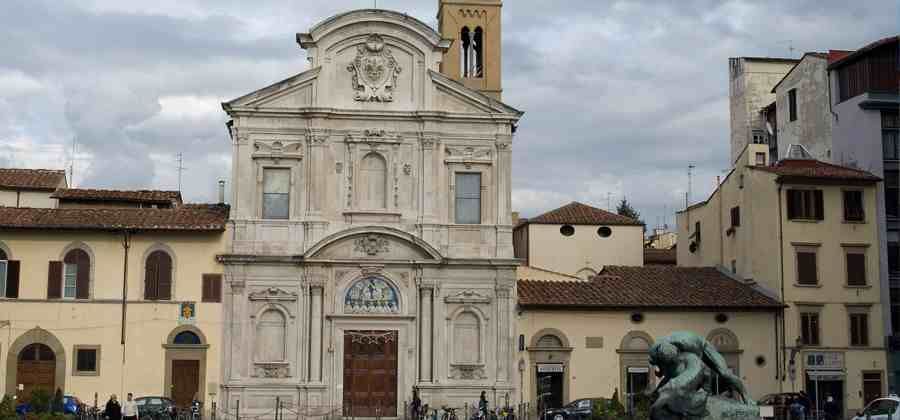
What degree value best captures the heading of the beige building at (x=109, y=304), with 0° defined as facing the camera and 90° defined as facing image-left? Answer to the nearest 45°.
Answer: approximately 0°

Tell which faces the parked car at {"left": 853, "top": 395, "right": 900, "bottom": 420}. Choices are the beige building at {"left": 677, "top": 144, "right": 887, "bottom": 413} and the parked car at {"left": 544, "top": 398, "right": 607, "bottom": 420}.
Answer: the beige building

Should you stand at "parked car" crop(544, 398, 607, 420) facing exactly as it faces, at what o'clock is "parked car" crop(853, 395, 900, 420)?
"parked car" crop(853, 395, 900, 420) is roughly at 7 o'clock from "parked car" crop(544, 398, 607, 420).

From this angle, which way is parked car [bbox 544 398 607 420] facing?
to the viewer's left

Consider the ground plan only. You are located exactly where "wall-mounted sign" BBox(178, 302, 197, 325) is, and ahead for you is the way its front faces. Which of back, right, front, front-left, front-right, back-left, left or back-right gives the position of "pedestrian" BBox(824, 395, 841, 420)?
left

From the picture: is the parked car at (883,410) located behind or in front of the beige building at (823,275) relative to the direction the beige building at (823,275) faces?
in front

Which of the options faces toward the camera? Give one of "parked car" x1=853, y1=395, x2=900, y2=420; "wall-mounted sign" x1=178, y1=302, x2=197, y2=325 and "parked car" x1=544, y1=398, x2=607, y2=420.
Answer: the wall-mounted sign

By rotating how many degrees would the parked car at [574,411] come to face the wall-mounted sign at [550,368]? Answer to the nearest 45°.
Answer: approximately 90° to its right

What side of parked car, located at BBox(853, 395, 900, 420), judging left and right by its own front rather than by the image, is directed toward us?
left

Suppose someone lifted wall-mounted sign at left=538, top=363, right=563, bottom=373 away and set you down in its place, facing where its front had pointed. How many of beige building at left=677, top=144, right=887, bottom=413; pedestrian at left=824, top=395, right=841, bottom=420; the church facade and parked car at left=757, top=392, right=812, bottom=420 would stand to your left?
3
